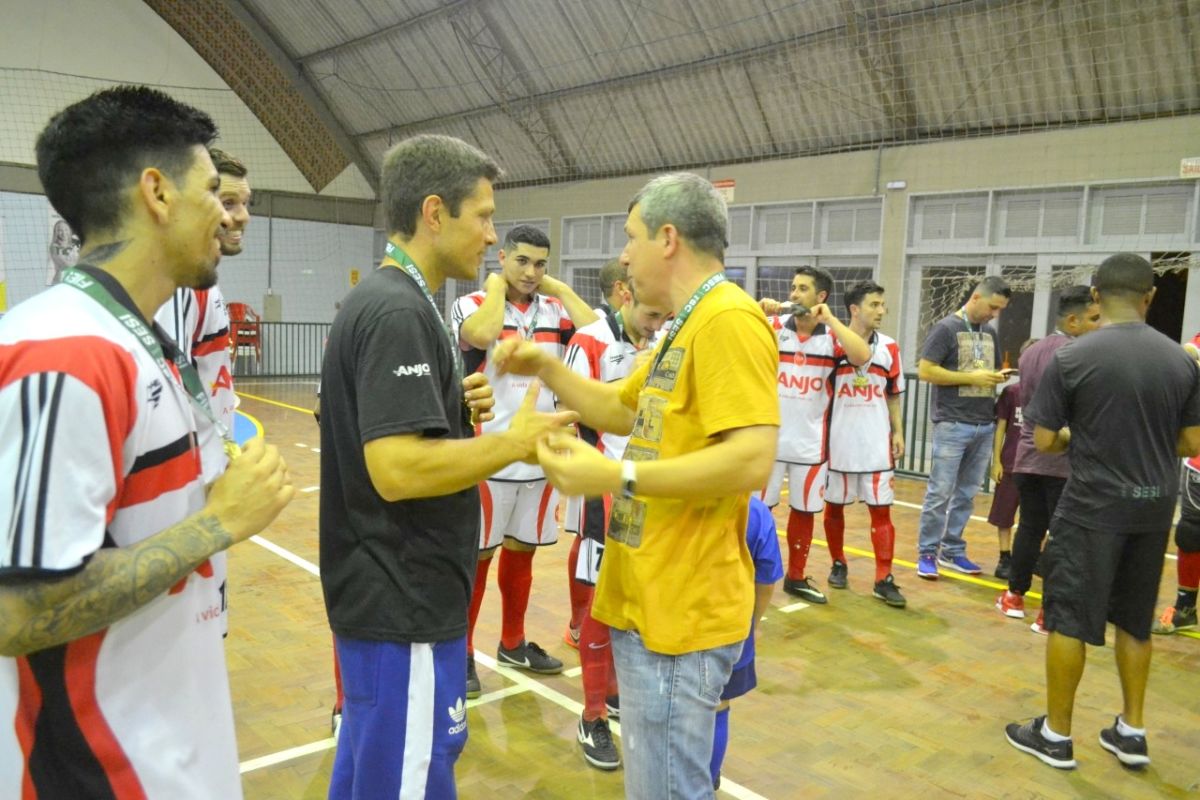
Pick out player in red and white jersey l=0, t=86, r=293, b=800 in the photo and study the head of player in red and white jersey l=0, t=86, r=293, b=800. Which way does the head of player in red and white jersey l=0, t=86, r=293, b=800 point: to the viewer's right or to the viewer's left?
to the viewer's right

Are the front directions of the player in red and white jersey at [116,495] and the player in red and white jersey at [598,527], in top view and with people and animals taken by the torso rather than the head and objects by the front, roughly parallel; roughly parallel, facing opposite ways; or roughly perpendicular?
roughly perpendicular

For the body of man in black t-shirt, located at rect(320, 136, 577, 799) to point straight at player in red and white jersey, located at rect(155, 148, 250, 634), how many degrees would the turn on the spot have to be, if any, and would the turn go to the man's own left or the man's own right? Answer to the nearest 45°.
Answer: approximately 135° to the man's own left

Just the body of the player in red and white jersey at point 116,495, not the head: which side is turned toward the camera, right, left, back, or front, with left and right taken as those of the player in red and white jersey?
right

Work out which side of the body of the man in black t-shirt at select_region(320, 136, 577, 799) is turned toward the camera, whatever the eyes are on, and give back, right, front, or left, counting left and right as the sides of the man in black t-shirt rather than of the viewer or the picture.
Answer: right

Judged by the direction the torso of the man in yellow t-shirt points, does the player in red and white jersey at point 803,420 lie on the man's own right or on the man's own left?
on the man's own right

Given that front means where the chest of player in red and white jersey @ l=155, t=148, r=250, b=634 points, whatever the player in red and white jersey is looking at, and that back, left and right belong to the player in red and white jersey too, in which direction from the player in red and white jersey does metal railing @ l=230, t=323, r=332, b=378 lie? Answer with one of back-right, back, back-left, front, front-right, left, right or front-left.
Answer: back-left

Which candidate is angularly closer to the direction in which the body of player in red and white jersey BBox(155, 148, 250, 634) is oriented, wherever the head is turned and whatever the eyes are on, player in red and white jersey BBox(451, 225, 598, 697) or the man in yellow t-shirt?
the man in yellow t-shirt

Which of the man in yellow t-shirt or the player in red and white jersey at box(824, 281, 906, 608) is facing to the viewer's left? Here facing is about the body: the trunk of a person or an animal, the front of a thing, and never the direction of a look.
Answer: the man in yellow t-shirt

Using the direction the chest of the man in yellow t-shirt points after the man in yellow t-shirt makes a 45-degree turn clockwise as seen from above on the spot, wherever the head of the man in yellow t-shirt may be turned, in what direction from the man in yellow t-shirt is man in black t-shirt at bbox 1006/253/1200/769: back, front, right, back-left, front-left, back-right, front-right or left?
right
